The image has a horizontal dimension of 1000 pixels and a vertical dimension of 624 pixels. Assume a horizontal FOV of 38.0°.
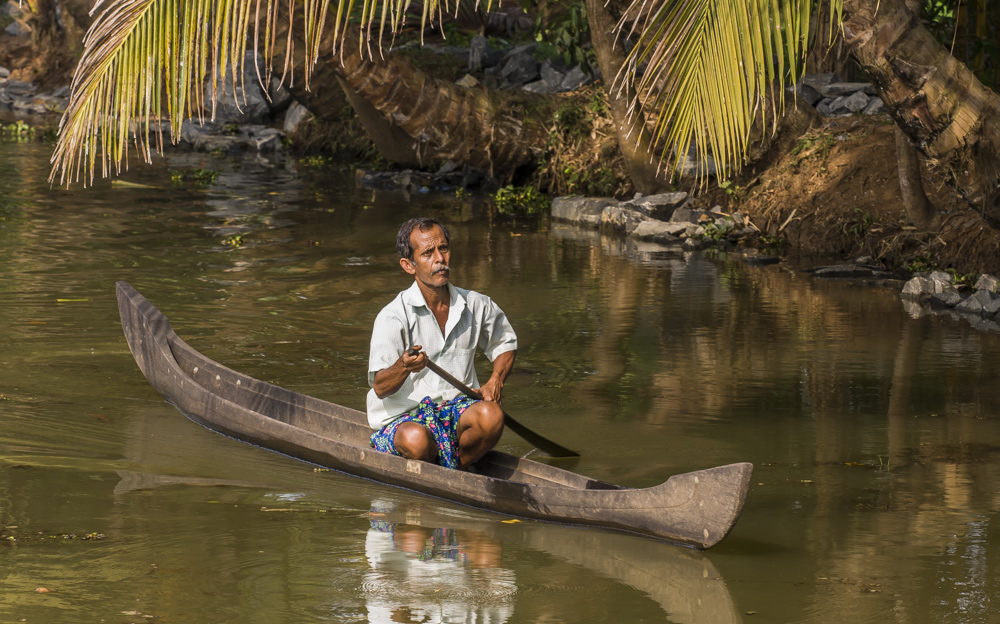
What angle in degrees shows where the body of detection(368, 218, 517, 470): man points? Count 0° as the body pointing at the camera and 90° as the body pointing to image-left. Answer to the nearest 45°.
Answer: approximately 315°

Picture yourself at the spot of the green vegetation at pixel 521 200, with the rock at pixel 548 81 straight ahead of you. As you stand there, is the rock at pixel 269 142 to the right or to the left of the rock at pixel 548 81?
left

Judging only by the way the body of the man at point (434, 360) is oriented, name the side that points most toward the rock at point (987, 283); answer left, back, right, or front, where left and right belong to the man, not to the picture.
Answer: left

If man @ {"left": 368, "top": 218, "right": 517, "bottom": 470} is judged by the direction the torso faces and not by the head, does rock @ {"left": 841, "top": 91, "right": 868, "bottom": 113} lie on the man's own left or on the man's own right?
on the man's own left

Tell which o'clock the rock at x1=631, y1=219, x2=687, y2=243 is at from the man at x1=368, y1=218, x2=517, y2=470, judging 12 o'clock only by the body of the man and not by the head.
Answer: The rock is roughly at 8 o'clock from the man.

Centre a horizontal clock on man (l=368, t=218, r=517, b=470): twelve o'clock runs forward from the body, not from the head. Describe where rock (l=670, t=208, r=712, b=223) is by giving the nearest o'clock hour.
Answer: The rock is roughly at 8 o'clock from the man.

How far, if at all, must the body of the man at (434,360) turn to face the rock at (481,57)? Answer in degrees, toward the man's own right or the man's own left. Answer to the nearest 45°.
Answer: approximately 135° to the man's own left

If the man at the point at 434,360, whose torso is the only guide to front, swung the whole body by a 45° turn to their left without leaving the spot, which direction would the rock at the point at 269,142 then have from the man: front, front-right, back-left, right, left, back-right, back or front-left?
left

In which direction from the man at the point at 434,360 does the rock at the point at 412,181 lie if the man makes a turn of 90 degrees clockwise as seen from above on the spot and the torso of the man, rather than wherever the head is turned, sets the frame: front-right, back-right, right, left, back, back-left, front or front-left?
back-right

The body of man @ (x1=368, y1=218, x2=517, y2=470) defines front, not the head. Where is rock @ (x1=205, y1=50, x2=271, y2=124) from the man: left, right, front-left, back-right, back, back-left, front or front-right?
back-left

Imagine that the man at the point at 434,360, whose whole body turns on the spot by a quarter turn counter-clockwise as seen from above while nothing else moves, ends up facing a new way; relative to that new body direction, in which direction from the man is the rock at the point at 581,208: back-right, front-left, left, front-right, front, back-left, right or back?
front-left

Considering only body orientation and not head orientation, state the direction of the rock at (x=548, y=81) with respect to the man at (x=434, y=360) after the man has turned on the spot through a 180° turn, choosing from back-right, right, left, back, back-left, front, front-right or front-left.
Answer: front-right

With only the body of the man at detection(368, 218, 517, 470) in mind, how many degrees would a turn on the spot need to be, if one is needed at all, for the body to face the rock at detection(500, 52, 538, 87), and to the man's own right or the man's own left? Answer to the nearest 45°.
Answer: approximately 135° to the man's own left
